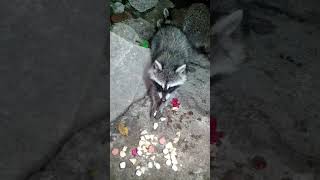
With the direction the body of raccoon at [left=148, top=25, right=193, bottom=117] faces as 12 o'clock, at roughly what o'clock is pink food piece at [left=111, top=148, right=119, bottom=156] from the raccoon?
The pink food piece is roughly at 1 o'clock from the raccoon.

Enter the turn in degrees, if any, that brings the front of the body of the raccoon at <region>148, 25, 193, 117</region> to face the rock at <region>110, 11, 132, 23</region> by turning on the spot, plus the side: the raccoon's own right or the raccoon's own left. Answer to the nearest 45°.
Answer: approximately 135° to the raccoon's own right

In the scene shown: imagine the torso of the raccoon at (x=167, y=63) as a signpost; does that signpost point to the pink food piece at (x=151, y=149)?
yes

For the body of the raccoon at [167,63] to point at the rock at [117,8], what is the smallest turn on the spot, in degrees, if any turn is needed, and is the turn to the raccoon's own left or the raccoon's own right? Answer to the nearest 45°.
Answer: approximately 135° to the raccoon's own right

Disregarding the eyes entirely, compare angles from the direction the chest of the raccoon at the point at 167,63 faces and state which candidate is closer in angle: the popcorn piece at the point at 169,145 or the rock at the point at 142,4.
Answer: the popcorn piece

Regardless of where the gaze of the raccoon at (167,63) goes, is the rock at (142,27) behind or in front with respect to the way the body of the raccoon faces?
behind

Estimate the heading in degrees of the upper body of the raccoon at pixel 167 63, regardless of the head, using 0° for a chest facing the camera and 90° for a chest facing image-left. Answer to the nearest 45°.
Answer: approximately 0°
